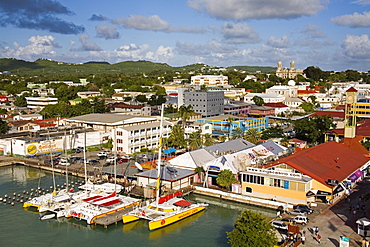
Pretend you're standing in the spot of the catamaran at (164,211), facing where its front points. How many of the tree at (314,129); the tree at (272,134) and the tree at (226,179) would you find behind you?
3

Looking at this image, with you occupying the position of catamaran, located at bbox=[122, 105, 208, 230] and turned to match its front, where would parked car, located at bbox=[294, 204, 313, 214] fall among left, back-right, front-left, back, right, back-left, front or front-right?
back-left

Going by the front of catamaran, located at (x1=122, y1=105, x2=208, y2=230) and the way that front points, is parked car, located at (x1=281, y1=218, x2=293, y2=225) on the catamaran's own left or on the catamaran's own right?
on the catamaran's own left

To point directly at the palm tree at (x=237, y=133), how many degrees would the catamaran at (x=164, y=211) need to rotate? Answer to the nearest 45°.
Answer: approximately 135° to its right

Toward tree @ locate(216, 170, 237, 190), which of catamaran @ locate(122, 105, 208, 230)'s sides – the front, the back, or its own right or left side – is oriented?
back

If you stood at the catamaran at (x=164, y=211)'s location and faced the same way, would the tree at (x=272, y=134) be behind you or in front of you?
behind

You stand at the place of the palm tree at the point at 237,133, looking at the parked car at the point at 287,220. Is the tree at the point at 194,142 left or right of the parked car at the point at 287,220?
right

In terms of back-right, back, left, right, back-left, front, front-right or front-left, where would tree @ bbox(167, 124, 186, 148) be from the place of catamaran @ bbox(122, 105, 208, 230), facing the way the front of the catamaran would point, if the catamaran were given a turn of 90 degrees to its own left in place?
back-left

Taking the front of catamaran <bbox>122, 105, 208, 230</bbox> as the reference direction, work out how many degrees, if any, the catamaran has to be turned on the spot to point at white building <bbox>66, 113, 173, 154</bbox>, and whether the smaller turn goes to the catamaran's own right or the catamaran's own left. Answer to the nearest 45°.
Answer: approximately 135° to the catamaran's own right

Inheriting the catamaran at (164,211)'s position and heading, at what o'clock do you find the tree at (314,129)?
The tree is roughly at 6 o'clock from the catamaran.

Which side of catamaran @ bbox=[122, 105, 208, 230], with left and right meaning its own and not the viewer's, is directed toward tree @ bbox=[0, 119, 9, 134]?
right

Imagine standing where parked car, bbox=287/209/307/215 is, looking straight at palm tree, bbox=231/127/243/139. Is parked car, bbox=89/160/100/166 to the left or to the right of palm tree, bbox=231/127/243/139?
left

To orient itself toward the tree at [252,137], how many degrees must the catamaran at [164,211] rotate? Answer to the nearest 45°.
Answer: approximately 180°

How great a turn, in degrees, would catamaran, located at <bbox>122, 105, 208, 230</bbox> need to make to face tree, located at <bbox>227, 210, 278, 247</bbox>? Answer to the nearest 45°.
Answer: approximately 90° to its left

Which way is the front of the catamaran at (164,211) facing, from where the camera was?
facing the viewer and to the left of the viewer

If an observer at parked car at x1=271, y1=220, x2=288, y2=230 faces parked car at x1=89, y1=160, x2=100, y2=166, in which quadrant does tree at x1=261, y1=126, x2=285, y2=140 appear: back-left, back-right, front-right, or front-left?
front-right

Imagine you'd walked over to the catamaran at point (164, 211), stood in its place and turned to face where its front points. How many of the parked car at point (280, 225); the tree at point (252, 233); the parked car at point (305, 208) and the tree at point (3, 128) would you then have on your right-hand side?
1

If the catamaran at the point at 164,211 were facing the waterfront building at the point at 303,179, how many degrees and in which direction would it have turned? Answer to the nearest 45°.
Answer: approximately 135° to its left

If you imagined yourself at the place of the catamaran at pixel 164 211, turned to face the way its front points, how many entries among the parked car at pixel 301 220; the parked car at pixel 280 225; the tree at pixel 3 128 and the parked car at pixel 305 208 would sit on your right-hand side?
1
